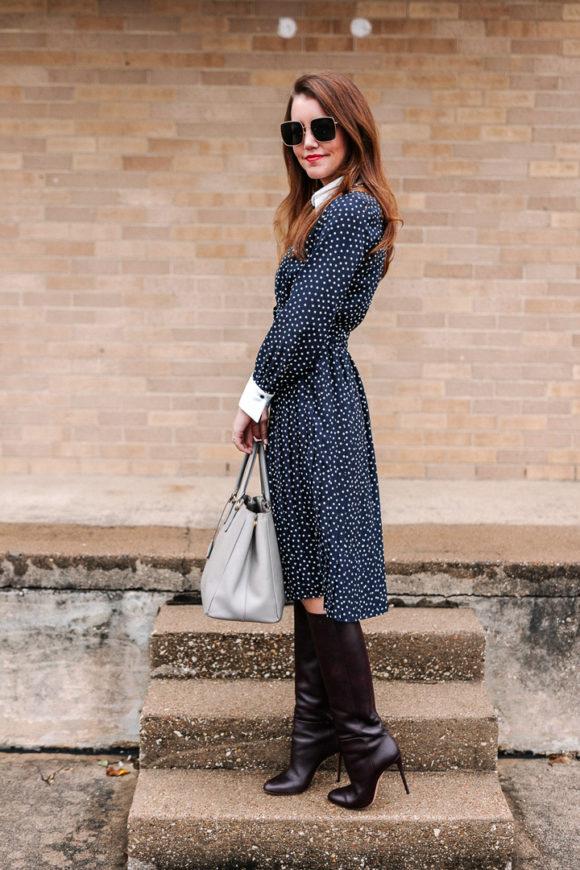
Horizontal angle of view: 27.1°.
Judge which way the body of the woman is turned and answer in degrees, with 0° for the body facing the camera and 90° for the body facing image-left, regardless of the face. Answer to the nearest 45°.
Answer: approximately 90°

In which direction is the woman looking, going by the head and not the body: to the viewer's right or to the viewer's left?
to the viewer's left
